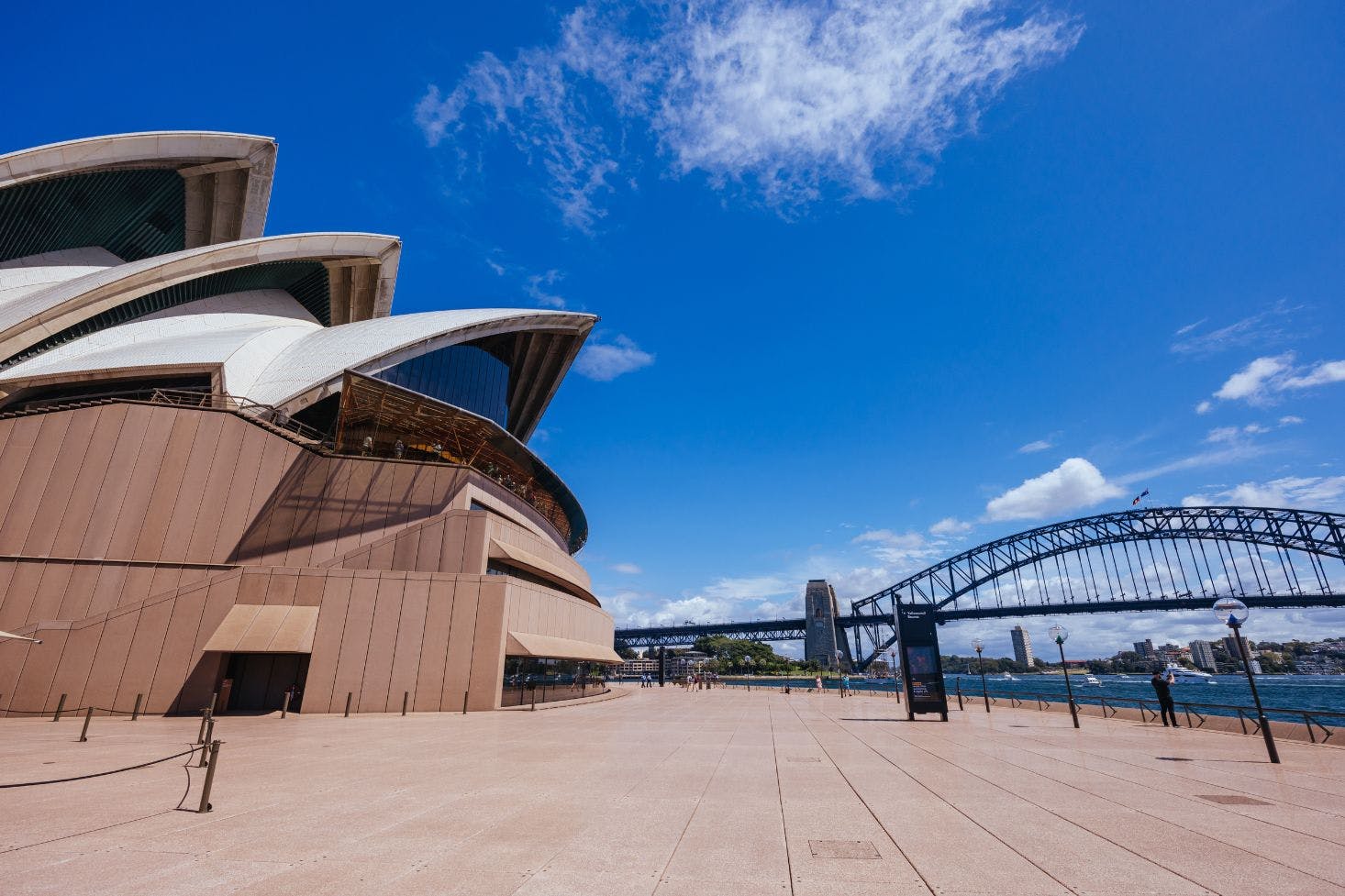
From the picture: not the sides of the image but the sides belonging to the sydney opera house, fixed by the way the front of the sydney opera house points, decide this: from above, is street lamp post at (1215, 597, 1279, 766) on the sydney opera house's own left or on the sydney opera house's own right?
on the sydney opera house's own right

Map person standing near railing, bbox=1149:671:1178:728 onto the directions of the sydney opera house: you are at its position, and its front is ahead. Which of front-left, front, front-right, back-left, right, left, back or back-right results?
front-right

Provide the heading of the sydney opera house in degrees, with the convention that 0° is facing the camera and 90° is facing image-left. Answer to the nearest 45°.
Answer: approximately 270°
